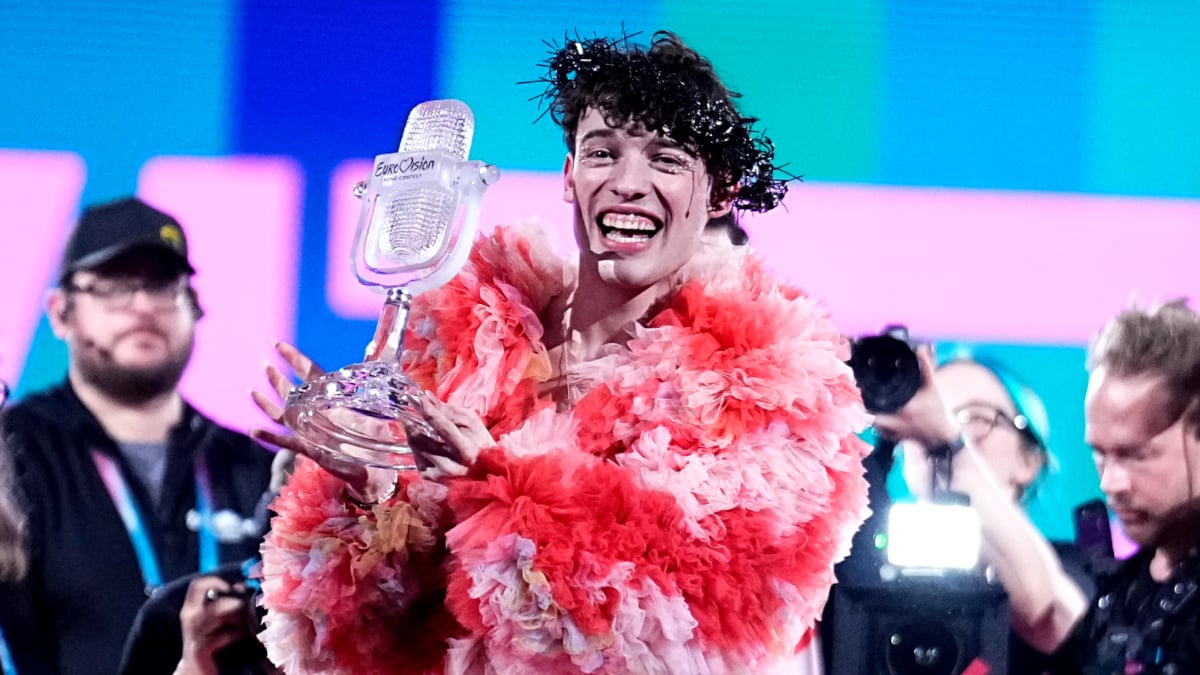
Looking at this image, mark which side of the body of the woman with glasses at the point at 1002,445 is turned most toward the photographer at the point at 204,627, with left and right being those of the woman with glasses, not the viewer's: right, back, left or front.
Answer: front

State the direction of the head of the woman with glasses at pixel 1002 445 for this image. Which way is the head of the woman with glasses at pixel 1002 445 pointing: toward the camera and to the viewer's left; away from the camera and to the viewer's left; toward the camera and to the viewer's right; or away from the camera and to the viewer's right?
toward the camera and to the viewer's left

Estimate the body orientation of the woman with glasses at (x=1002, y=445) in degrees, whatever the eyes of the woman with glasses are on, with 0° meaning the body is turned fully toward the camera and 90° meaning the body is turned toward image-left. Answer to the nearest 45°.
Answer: approximately 45°

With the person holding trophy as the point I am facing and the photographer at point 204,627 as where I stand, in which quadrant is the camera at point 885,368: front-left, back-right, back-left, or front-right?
front-left

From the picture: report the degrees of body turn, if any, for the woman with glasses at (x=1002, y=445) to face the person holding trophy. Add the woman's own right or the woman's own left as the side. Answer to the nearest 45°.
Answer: approximately 45° to the woman's own left

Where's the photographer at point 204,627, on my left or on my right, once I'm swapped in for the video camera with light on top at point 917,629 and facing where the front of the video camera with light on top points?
on my right

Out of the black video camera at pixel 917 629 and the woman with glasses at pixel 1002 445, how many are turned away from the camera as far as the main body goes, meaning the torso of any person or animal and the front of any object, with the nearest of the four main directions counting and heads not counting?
0
